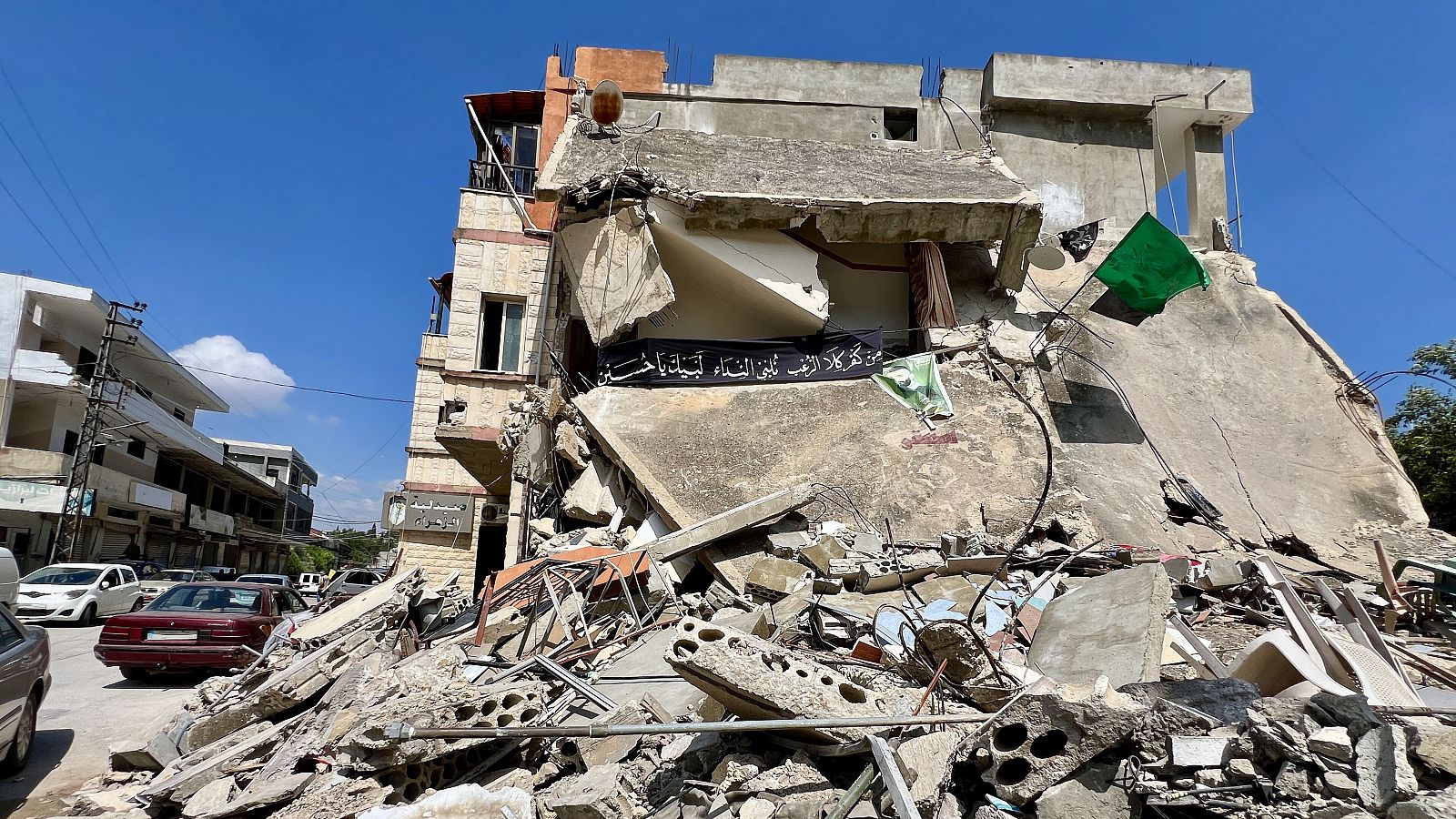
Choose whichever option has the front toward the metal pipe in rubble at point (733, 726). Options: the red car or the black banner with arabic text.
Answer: the black banner with arabic text

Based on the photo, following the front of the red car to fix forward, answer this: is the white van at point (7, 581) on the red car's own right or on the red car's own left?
on the red car's own left

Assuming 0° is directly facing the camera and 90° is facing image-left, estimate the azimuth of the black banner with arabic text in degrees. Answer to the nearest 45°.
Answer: approximately 0°

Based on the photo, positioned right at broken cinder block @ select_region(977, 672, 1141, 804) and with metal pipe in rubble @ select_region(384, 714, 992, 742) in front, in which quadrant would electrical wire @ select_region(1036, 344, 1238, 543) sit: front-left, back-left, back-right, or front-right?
back-right

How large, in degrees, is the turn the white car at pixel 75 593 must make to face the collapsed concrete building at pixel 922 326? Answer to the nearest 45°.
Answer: approximately 90° to its left

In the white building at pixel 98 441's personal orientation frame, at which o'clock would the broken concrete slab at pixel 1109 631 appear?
The broken concrete slab is roughly at 1 o'clock from the white building.

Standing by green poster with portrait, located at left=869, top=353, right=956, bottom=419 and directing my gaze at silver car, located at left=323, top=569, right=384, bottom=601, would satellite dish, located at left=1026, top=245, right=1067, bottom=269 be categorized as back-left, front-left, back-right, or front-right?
back-right

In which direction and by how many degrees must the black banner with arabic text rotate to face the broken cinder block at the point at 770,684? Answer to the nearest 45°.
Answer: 0° — it already faces it

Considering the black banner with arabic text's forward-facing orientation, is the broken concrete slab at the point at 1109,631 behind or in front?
in front

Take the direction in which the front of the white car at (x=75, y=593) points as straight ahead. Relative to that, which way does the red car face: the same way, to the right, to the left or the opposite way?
the opposite way

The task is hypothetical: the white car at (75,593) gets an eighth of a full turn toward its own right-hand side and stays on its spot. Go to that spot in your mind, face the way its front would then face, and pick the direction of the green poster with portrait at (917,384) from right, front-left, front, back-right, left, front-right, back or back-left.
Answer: back-left

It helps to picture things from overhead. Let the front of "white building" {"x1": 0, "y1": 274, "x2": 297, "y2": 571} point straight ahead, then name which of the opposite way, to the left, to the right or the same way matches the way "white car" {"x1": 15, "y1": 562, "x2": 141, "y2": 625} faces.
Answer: to the right

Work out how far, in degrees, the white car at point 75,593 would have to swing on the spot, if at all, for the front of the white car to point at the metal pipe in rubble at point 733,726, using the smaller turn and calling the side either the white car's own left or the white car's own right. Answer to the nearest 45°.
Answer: approximately 45° to the white car's own left

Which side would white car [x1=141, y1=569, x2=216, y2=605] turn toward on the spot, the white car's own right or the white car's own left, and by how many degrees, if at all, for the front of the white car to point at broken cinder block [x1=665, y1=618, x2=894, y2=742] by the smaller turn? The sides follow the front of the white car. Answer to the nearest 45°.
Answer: approximately 45° to the white car's own left

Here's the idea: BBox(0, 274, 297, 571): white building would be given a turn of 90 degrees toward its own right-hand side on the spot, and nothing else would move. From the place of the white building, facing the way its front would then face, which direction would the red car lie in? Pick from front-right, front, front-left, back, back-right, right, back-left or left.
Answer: front-left
